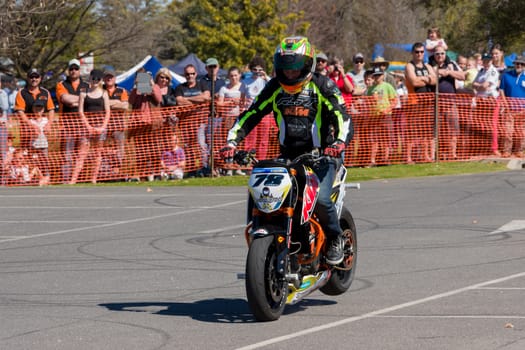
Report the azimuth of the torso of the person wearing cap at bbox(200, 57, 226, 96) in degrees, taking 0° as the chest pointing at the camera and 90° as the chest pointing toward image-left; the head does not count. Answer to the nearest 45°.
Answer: approximately 0°

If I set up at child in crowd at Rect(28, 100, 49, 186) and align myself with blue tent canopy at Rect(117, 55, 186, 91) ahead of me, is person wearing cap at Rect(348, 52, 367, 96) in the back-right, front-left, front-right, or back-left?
front-right

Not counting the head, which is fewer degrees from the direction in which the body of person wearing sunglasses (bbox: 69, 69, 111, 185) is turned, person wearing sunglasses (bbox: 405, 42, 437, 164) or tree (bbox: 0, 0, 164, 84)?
the person wearing sunglasses

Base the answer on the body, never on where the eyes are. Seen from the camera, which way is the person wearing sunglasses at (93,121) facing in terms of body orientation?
toward the camera

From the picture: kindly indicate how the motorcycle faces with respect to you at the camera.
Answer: facing the viewer and to the left of the viewer

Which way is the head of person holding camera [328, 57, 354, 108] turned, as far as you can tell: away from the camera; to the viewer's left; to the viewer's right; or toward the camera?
toward the camera

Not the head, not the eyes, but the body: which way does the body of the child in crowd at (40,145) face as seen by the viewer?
toward the camera

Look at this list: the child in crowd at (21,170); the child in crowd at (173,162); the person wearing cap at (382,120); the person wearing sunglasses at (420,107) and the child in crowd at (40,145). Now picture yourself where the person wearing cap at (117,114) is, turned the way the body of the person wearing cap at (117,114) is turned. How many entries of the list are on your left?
3

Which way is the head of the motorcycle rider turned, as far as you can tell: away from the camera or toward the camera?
toward the camera

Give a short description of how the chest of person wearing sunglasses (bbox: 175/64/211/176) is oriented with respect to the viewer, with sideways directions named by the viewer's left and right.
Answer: facing the viewer

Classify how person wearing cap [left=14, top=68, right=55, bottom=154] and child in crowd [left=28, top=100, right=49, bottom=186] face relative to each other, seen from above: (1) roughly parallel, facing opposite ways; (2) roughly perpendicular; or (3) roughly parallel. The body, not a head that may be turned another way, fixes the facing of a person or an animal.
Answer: roughly parallel
